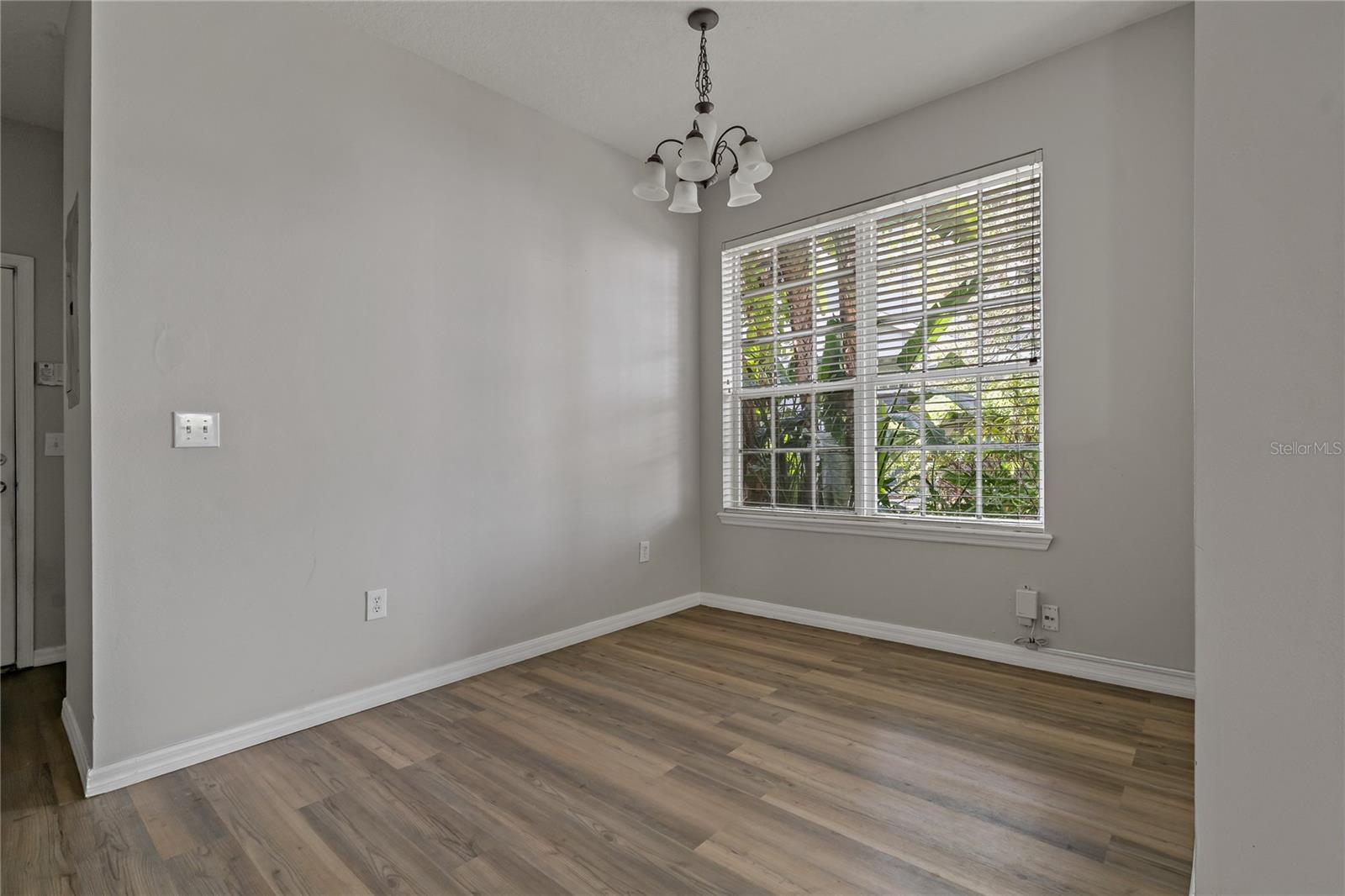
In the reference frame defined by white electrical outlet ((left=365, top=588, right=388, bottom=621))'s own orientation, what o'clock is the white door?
The white door is roughly at 6 o'clock from the white electrical outlet.

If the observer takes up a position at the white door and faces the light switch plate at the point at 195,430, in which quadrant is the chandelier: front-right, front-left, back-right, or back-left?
front-left

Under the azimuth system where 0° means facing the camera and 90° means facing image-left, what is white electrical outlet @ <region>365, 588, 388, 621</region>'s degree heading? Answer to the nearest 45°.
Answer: approximately 315°
